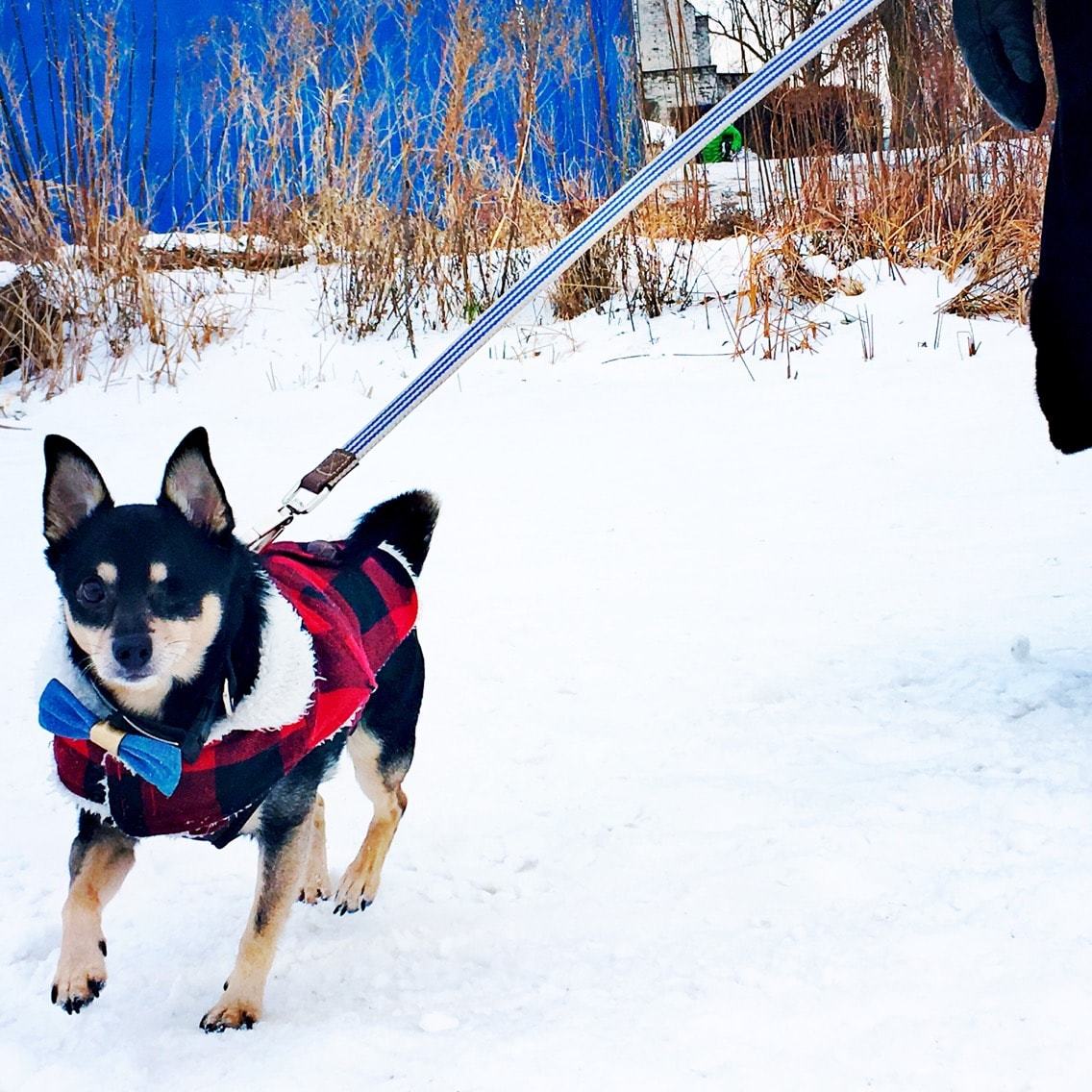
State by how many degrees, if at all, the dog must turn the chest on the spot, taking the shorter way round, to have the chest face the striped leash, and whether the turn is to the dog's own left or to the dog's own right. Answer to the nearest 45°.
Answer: approximately 135° to the dog's own left

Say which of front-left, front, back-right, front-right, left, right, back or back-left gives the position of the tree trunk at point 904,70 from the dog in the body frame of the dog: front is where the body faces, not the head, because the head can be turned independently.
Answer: back

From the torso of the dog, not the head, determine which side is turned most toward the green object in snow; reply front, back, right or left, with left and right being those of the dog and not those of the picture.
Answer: back

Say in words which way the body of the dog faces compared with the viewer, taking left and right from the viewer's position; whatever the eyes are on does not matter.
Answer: facing the viewer and to the left of the viewer

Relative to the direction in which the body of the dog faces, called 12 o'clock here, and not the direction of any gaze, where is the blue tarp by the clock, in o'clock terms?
The blue tarp is roughly at 5 o'clock from the dog.
